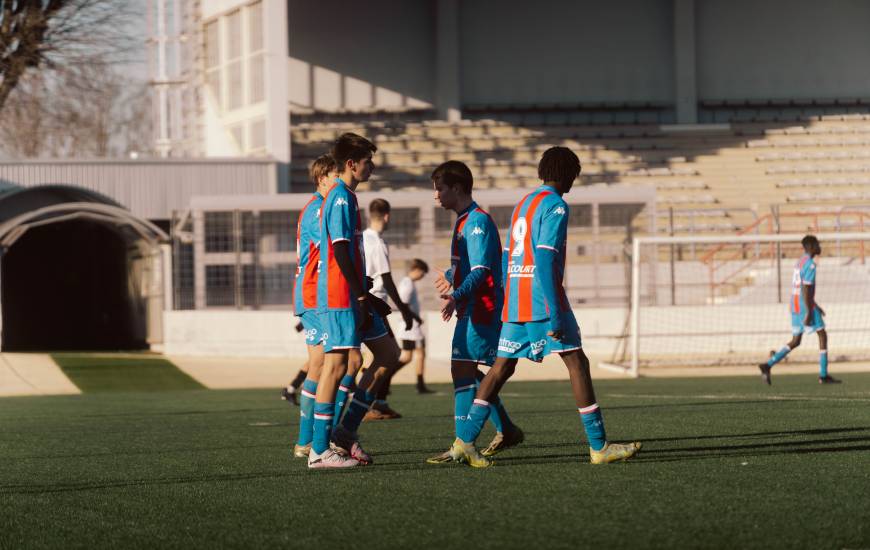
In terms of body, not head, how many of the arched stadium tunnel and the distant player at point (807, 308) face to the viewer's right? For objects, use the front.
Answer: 1

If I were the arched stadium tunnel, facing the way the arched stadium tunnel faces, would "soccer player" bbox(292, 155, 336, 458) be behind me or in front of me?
in front

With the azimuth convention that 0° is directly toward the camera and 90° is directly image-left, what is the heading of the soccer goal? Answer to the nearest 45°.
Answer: approximately 0°

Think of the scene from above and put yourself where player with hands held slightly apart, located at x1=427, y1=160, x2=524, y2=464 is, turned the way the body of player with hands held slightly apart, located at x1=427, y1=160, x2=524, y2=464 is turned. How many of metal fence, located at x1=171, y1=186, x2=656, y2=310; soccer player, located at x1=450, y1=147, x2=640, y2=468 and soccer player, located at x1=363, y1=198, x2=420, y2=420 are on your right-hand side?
2

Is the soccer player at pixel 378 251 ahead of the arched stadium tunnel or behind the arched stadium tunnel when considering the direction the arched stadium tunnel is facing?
ahead

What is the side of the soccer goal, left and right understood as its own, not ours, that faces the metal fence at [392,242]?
right

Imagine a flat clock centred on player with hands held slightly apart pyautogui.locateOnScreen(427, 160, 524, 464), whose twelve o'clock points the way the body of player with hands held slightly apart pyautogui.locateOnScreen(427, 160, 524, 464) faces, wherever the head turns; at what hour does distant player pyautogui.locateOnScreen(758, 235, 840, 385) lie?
distant player pyautogui.locateOnScreen(758, 235, 840, 385) is roughly at 4 o'clock from player with hands held slightly apart pyautogui.locateOnScreen(427, 160, 524, 464).

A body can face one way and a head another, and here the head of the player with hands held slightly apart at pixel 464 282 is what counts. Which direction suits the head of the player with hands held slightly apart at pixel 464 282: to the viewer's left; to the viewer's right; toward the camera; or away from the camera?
to the viewer's left

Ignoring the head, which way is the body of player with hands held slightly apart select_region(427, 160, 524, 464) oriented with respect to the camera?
to the viewer's left
